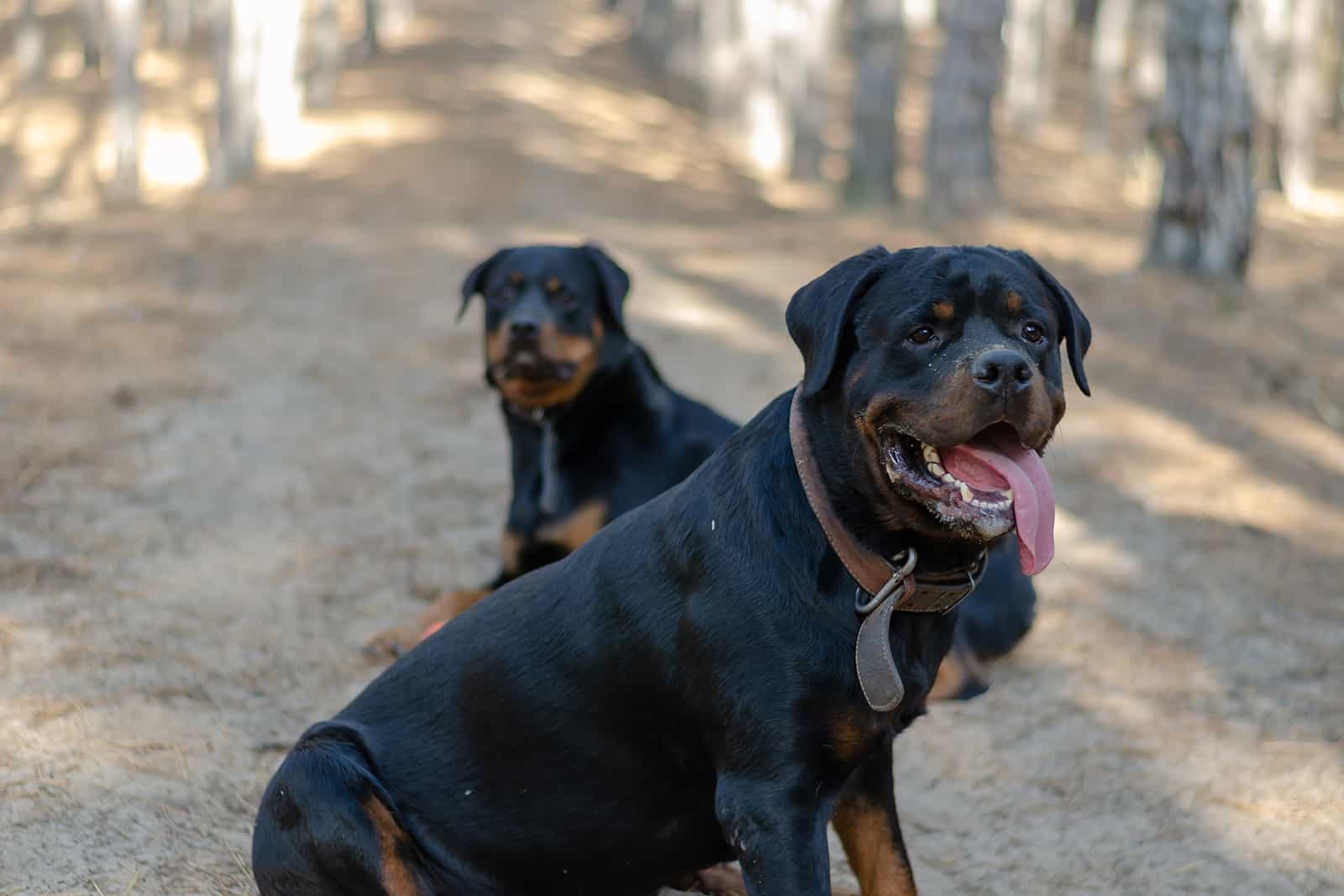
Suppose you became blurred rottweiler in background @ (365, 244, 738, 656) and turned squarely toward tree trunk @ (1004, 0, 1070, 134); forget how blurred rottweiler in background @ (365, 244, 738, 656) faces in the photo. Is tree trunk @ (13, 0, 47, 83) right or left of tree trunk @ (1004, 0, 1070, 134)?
left

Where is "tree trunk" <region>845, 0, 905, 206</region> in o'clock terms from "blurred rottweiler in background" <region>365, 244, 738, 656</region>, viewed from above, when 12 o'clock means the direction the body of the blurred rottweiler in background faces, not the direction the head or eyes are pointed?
The tree trunk is roughly at 5 o'clock from the blurred rottweiler in background.

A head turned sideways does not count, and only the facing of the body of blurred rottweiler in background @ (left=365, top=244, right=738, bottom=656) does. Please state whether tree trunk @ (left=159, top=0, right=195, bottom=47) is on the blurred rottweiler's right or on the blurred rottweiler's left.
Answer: on the blurred rottweiler's right

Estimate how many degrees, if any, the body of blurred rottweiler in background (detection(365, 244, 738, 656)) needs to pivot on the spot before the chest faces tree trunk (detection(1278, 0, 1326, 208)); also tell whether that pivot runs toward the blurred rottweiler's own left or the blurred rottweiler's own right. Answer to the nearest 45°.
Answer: approximately 180°

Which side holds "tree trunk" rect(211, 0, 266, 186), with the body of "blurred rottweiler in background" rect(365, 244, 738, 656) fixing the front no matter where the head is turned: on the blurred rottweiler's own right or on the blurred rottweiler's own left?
on the blurred rottweiler's own right

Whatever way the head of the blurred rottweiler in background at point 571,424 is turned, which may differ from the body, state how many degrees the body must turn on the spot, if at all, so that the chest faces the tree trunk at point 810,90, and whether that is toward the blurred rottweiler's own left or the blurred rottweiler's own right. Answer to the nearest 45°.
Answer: approximately 135° to the blurred rottweiler's own right

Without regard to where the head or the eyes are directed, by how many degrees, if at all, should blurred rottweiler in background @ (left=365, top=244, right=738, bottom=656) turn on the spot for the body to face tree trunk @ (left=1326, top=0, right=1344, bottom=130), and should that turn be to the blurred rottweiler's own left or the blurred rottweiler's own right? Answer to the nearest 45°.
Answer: approximately 180°

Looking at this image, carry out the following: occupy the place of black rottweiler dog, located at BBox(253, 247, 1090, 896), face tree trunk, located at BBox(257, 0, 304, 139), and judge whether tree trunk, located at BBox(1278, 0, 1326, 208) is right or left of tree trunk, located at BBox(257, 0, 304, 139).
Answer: right

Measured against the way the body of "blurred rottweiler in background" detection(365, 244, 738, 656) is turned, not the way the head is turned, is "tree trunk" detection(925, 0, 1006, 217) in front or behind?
behind
